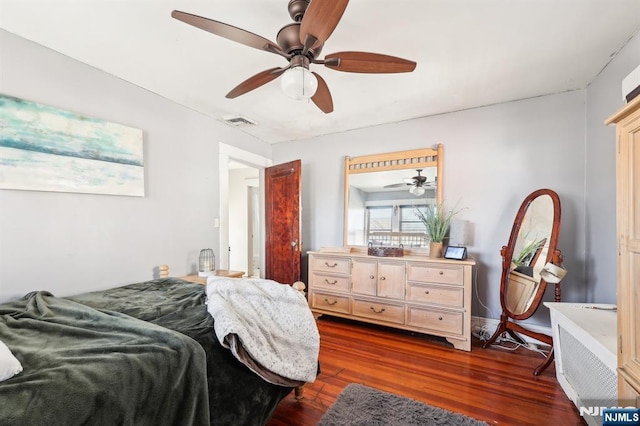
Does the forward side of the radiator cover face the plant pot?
no

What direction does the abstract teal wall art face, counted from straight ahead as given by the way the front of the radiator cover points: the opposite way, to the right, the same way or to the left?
the opposite way

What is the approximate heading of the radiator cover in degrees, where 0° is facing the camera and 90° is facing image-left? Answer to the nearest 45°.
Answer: approximately 45°

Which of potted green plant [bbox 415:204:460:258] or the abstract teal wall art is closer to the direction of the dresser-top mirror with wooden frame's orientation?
the abstract teal wall art

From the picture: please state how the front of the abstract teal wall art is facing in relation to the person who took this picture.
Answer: facing the viewer and to the right of the viewer

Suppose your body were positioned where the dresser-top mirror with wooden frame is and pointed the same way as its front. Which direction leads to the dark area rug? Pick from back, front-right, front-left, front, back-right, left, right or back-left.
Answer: front-left

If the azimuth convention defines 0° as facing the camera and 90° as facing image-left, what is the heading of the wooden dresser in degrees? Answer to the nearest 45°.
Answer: approximately 45°

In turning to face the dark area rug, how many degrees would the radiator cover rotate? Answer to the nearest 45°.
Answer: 0° — it already faces it

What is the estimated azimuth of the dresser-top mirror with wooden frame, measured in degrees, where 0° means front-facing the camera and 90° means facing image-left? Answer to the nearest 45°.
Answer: approximately 45°

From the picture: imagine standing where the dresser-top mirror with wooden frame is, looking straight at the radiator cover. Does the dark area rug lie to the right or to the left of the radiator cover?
right

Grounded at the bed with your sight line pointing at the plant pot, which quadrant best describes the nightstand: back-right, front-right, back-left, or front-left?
front-left

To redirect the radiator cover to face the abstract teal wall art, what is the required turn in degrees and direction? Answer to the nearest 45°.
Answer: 0° — it already faces it

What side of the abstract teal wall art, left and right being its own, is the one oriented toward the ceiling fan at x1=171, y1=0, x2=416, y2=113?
front

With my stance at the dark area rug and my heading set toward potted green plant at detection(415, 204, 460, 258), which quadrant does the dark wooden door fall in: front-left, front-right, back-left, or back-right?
front-left

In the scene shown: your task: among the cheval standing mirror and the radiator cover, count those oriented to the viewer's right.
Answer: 0

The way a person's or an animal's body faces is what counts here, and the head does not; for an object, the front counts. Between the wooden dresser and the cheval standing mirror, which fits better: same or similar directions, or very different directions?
same or similar directions

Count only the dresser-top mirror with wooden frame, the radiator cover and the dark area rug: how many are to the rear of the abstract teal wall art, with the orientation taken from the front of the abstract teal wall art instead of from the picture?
0

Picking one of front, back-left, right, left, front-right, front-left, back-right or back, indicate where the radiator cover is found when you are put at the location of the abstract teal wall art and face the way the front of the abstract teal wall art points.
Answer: front
